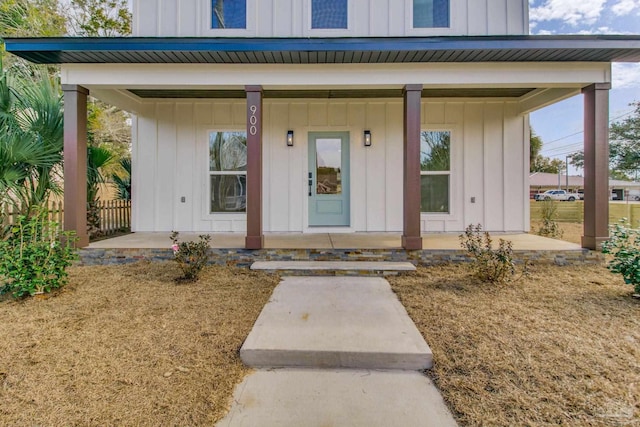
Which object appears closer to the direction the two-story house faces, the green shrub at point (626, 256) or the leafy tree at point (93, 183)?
the green shrub

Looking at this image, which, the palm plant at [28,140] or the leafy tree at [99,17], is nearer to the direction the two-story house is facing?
the palm plant

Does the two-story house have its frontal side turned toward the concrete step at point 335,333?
yes

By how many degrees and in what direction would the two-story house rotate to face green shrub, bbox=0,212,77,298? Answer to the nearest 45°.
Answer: approximately 45° to its right

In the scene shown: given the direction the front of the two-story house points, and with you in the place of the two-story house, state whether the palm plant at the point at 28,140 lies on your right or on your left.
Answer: on your right

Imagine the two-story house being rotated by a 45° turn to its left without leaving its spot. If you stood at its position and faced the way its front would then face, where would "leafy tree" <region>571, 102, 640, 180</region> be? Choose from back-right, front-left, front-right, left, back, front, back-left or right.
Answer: left

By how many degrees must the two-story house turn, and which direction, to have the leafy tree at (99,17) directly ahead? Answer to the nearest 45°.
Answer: approximately 135° to its right

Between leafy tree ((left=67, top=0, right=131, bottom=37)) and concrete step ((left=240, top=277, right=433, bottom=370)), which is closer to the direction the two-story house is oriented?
the concrete step

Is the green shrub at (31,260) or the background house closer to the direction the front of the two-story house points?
the green shrub

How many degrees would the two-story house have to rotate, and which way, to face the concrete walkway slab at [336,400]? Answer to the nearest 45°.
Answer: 0° — it already faces it

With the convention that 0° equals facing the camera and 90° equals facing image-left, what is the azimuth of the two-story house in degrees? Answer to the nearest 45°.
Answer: approximately 0°
